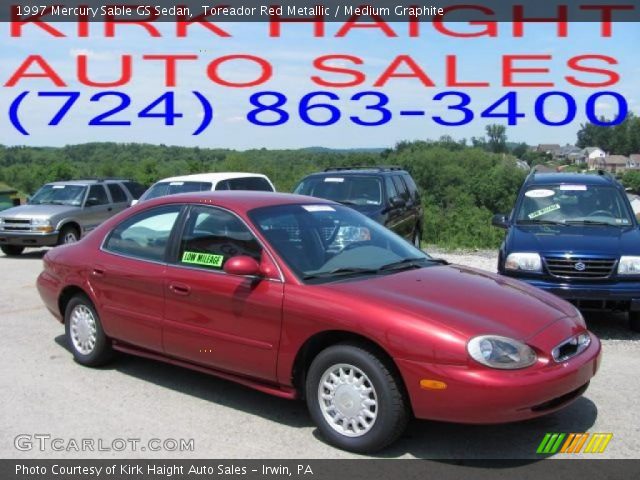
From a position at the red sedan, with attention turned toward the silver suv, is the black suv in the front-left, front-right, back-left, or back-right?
front-right

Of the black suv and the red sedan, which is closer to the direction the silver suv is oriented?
the red sedan

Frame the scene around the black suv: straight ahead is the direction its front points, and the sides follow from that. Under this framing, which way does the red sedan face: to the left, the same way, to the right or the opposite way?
to the left

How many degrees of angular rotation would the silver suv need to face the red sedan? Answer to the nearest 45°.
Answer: approximately 45° to its left

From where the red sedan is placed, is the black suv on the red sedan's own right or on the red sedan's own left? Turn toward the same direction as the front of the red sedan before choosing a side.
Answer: on the red sedan's own left

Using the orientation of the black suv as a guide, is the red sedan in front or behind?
in front

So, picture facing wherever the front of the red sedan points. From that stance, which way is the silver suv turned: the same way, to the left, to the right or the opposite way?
to the right

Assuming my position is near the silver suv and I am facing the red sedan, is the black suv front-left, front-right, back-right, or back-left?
front-left

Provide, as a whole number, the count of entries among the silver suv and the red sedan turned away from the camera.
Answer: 0

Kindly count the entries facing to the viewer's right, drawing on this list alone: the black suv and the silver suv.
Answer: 0

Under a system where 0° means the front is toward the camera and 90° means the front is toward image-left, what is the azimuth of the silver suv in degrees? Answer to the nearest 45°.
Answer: approximately 45°

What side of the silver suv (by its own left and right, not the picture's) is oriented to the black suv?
left

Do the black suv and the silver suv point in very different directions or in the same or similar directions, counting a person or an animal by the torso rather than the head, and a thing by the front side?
same or similar directions

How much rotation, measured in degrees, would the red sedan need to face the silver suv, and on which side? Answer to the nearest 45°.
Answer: approximately 180°

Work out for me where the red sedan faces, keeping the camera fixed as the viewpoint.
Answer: facing the viewer and to the right of the viewer
